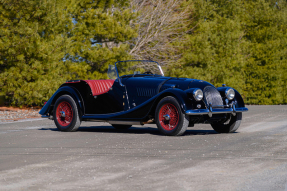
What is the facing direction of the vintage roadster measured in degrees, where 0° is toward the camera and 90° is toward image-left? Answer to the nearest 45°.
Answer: approximately 315°
